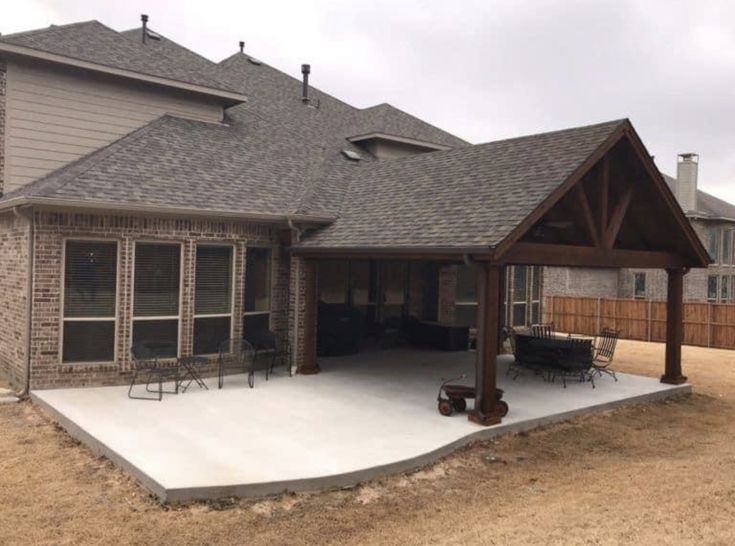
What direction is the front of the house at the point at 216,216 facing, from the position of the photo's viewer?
facing away from the viewer and to the left of the viewer

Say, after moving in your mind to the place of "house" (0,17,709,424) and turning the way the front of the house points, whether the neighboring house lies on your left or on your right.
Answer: on your right
